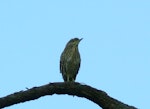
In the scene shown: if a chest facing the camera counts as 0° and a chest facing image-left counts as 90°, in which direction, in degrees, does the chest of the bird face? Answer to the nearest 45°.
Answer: approximately 315°
